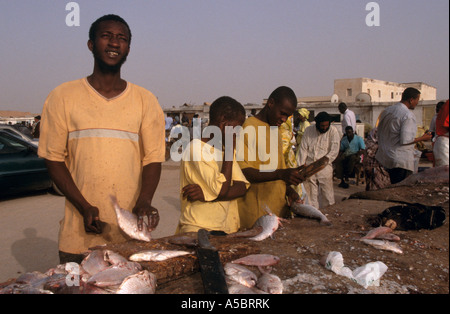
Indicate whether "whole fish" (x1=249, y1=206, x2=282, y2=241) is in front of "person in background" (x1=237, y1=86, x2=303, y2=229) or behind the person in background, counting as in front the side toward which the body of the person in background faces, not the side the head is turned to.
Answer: in front

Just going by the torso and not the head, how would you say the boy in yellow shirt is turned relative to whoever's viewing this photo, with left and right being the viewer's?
facing the viewer and to the right of the viewer

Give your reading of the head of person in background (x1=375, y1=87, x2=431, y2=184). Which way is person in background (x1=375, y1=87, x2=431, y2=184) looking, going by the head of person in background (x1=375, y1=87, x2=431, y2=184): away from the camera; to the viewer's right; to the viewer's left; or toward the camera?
to the viewer's right

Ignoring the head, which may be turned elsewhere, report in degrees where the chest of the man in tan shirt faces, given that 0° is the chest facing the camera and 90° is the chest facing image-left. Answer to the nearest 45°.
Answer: approximately 0°

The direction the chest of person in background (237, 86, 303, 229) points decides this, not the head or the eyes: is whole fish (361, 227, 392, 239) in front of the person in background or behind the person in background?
in front

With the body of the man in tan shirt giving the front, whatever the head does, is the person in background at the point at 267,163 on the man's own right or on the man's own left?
on the man's own left

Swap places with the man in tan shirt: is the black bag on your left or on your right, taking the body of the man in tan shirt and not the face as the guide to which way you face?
on your left

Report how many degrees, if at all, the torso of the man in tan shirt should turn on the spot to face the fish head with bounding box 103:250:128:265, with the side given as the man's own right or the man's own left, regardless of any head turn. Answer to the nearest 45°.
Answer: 0° — they already face it

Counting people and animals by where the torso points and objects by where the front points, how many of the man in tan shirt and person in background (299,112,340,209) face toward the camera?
2
